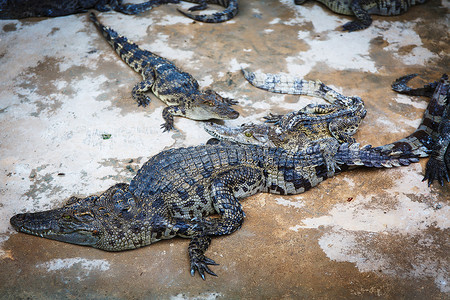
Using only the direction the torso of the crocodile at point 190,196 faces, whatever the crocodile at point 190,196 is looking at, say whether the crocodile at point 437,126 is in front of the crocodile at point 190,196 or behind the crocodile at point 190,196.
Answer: behind

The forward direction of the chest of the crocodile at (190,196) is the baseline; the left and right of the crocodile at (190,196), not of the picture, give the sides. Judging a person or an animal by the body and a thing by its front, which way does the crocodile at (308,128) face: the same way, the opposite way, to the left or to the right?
the same way

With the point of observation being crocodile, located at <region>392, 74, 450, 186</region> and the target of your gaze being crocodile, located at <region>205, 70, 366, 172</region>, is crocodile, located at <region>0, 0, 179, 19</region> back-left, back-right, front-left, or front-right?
front-right

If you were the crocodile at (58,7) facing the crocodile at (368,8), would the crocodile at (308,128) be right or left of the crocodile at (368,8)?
right

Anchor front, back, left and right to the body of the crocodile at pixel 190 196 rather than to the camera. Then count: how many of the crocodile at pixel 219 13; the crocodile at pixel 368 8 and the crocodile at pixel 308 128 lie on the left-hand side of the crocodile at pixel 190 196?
0

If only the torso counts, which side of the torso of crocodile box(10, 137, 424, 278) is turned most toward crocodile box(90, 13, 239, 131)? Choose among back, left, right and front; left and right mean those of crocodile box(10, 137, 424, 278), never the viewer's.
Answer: right

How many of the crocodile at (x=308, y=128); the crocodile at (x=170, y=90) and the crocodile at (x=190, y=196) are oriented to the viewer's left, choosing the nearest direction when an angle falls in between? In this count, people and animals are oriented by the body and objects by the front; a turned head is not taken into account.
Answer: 2

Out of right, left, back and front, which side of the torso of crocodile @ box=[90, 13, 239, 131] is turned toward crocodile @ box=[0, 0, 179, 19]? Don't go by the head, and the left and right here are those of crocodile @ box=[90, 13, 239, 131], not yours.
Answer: back

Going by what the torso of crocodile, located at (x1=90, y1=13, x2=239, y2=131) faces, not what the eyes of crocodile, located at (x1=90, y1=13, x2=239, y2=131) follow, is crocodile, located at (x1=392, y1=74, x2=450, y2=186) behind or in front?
in front

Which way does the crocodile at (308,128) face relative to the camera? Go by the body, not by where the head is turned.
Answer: to the viewer's left

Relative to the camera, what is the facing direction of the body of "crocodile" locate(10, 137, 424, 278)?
to the viewer's left

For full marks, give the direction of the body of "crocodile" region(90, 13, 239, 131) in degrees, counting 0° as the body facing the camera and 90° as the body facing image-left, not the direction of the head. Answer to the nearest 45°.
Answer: approximately 315°
